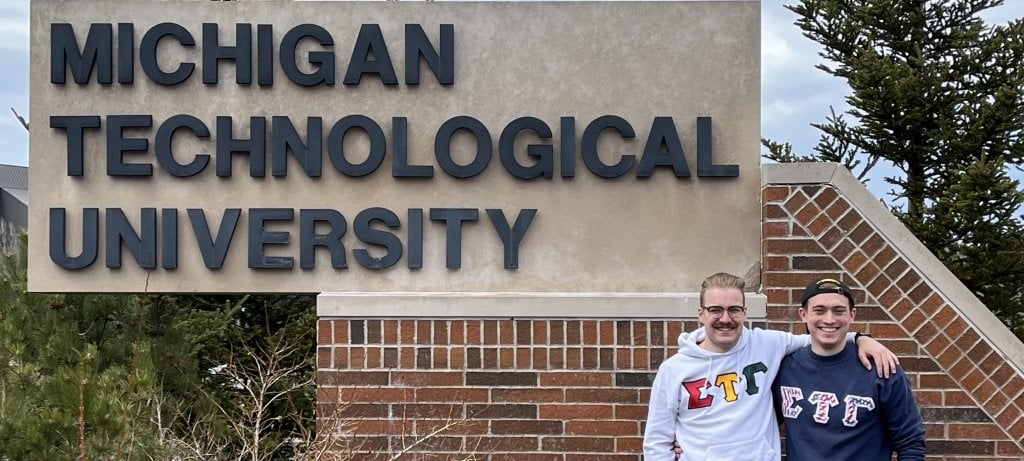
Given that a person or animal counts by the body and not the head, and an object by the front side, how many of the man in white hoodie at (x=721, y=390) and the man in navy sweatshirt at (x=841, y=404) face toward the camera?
2

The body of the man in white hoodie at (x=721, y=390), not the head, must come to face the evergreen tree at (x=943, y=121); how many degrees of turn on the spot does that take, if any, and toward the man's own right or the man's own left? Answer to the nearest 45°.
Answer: approximately 180°

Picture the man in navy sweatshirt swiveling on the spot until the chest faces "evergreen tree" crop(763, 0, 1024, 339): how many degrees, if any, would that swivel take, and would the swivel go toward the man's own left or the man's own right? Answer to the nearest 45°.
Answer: approximately 180°

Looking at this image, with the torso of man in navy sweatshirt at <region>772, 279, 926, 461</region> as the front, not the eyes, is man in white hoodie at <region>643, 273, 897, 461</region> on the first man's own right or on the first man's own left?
on the first man's own right

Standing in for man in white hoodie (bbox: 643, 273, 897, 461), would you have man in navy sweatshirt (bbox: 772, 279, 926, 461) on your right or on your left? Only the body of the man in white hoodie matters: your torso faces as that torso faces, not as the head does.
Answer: on your left

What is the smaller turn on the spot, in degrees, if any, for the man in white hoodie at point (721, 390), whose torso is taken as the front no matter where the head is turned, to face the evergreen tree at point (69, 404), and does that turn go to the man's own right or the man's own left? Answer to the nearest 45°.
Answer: approximately 90° to the man's own right

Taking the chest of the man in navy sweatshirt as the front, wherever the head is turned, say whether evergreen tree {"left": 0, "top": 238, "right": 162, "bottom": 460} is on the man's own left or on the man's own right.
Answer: on the man's own right

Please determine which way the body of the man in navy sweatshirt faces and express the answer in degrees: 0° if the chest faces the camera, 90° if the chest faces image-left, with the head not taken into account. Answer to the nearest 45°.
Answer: approximately 0°

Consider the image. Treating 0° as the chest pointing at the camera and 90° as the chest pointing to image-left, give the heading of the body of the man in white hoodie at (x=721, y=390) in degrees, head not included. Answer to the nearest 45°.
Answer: approximately 0°
